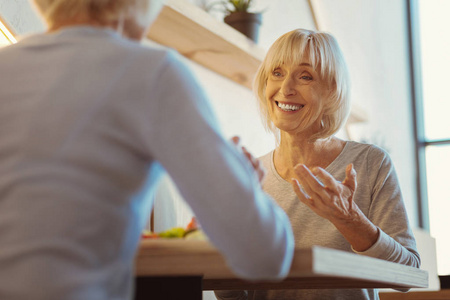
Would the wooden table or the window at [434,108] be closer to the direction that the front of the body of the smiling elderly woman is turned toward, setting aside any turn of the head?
the wooden table

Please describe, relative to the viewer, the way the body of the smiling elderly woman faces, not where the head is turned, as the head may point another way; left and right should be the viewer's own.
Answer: facing the viewer and to the left of the viewer

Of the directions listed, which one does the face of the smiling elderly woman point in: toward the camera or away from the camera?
toward the camera

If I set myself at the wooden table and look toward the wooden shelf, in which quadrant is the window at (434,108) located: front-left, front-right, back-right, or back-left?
front-right

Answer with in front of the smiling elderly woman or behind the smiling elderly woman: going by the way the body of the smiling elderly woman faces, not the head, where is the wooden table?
in front

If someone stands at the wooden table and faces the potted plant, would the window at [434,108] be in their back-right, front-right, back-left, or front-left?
front-right

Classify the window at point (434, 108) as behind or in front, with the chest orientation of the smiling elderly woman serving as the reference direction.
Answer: behind
